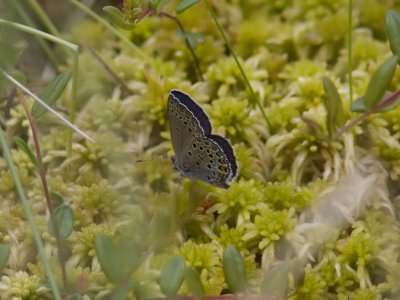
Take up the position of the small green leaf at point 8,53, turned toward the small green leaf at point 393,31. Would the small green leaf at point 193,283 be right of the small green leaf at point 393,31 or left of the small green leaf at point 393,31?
right

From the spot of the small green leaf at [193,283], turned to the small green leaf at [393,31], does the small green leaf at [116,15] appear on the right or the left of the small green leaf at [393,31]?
left

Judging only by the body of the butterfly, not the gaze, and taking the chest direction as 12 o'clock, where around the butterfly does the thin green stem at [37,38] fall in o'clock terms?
The thin green stem is roughly at 2 o'clock from the butterfly.

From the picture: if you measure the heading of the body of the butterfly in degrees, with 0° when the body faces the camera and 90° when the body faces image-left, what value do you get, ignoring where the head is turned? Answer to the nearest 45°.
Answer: approximately 90°
